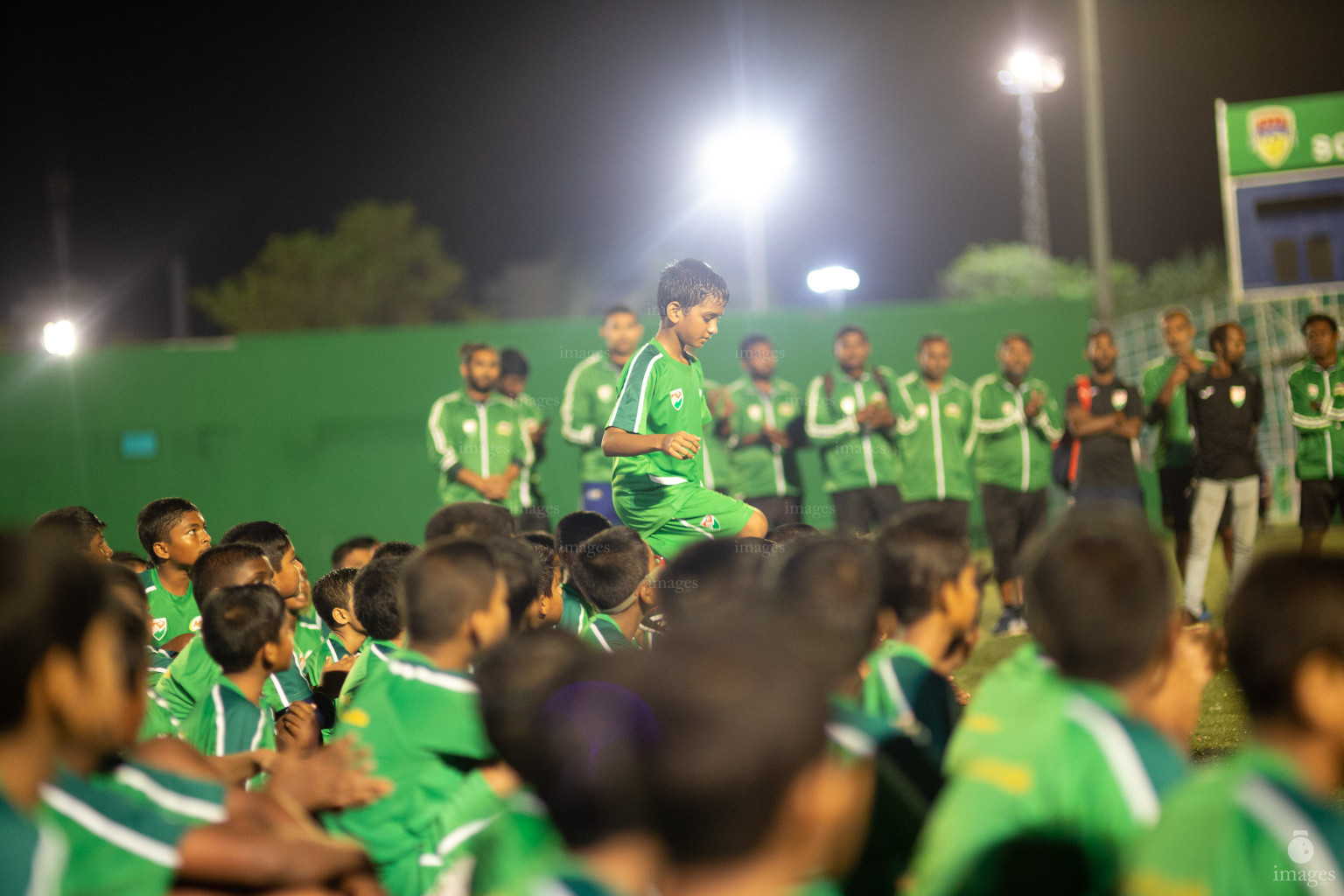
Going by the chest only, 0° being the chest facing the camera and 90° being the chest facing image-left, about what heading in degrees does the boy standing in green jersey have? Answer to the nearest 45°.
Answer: approximately 315°

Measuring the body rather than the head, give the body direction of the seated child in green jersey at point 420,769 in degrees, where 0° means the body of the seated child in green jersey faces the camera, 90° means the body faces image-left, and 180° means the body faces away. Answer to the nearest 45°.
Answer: approximately 225°

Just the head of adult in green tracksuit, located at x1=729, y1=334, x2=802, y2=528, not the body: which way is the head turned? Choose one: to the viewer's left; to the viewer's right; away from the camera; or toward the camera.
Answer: toward the camera

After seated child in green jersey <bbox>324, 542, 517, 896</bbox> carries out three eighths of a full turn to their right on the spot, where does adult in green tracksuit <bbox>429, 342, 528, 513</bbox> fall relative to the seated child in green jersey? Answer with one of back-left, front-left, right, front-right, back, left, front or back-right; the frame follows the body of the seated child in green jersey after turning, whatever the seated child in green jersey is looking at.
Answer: back

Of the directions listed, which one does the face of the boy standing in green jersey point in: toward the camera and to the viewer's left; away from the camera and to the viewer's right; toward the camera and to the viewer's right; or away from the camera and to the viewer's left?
toward the camera and to the viewer's right

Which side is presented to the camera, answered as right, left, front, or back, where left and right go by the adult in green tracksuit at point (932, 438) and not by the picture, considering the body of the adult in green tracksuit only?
front

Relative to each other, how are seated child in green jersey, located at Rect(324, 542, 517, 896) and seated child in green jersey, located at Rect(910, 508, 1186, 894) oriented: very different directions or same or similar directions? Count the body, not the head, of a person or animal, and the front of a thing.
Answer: same or similar directions

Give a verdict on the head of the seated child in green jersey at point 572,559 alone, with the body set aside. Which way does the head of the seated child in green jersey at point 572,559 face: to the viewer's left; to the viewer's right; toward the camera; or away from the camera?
away from the camera

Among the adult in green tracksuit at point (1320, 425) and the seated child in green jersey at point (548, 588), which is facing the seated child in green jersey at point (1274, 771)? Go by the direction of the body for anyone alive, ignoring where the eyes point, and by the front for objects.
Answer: the adult in green tracksuit

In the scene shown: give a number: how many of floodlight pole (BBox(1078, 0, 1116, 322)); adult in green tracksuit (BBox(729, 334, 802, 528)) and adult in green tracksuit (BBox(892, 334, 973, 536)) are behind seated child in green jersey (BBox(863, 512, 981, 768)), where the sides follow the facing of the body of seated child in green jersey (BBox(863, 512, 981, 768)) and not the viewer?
0

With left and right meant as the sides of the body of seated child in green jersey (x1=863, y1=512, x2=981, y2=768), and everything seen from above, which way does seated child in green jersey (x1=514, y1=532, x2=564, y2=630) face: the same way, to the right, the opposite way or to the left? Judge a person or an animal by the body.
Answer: the same way

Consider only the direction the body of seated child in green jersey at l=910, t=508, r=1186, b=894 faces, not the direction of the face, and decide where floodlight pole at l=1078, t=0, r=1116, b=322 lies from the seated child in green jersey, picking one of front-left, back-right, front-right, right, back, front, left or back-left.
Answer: front-left

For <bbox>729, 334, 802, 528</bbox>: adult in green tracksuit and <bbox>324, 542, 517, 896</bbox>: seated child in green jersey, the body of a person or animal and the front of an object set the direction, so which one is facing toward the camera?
the adult in green tracksuit

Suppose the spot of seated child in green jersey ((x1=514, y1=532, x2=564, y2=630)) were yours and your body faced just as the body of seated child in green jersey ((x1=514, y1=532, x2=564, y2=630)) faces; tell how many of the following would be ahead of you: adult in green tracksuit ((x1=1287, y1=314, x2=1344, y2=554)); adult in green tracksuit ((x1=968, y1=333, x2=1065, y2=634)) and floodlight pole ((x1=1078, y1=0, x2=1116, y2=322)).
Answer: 3

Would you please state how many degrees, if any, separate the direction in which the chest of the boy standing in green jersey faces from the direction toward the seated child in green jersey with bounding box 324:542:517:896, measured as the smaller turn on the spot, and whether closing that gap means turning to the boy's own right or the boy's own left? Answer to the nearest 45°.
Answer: approximately 45° to the boy's own right

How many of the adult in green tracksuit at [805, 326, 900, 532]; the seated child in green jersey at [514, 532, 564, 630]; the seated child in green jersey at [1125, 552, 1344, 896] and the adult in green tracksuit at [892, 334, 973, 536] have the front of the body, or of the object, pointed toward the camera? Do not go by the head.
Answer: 2

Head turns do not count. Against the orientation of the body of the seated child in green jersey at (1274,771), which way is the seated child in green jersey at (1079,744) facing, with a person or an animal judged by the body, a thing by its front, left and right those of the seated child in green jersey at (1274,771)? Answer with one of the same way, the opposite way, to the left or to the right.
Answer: the same way

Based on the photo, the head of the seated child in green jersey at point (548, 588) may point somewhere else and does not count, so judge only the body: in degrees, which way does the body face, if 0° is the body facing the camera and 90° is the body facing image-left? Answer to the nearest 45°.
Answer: approximately 225°
